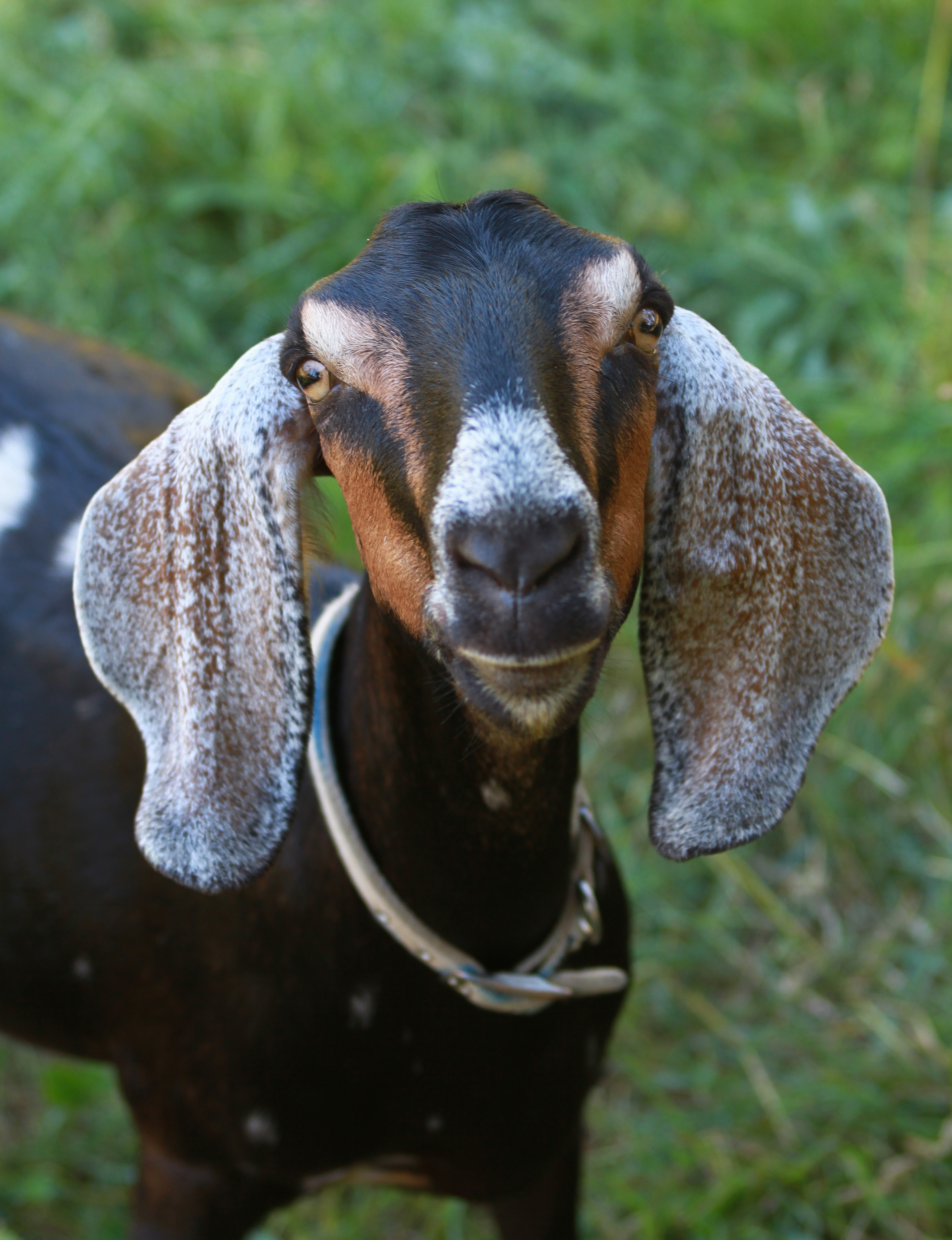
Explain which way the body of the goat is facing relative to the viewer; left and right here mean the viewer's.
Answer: facing the viewer and to the right of the viewer
